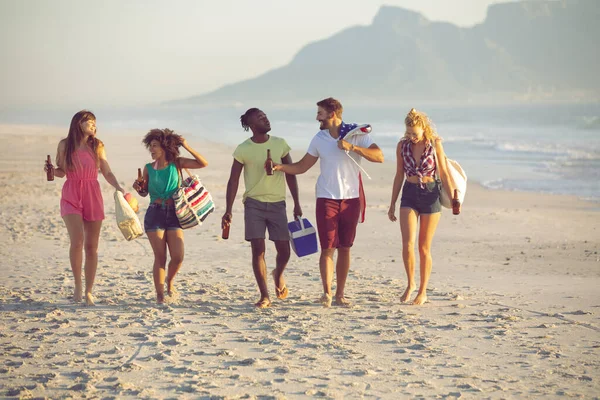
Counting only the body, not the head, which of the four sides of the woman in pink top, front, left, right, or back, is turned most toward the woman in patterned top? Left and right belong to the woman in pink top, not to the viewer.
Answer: left

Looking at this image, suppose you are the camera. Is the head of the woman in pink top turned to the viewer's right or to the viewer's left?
to the viewer's right

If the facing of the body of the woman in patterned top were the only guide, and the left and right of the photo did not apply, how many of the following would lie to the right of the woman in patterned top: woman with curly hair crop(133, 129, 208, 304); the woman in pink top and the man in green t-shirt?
3

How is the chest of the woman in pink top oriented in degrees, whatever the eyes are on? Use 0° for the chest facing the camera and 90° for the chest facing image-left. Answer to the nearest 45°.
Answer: approximately 0°

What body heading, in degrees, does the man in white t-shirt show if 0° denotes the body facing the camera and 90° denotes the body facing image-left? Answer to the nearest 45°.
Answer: approximately 0°

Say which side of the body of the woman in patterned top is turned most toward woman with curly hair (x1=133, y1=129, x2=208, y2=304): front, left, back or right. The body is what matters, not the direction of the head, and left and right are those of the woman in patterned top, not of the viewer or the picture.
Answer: right

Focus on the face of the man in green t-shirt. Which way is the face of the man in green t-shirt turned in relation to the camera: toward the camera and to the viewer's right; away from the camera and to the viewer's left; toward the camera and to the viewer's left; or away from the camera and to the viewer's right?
toward the camera and to the viewer's right

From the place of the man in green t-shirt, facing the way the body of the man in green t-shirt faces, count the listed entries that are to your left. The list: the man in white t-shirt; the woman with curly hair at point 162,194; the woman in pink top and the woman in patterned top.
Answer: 2
